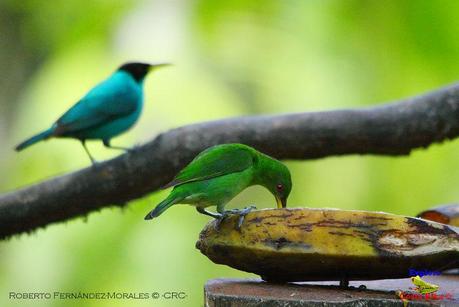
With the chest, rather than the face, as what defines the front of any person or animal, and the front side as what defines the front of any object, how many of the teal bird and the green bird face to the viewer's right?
2

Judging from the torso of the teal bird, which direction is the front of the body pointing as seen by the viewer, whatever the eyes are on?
to the viewer's right

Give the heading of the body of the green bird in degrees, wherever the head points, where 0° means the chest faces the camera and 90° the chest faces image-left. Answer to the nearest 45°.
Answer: approximately 270°

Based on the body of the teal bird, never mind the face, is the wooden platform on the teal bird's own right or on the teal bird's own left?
on the teal bird's own right

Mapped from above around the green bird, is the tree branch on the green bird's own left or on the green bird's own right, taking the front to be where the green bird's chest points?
on the green bird's own left

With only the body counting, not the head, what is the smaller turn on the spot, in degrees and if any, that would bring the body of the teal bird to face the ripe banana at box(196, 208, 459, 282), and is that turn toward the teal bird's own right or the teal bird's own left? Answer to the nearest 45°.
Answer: approximately 90° to the teal bird's own right
